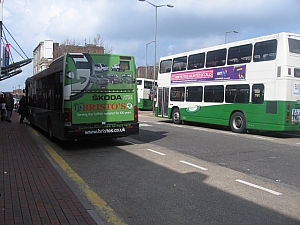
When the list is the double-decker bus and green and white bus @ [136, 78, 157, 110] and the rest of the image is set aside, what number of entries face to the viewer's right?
0

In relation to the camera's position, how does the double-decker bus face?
facing away from the viewer and to the left of the viewer

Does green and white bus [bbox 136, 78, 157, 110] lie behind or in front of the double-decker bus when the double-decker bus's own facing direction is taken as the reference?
in front

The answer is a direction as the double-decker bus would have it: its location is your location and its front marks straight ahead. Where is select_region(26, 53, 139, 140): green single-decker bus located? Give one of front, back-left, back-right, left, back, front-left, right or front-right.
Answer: left

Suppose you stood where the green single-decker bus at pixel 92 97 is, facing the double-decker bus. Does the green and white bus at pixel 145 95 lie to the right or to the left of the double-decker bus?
left

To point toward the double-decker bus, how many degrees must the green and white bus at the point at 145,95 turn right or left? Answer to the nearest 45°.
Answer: approximately 135° to its left
